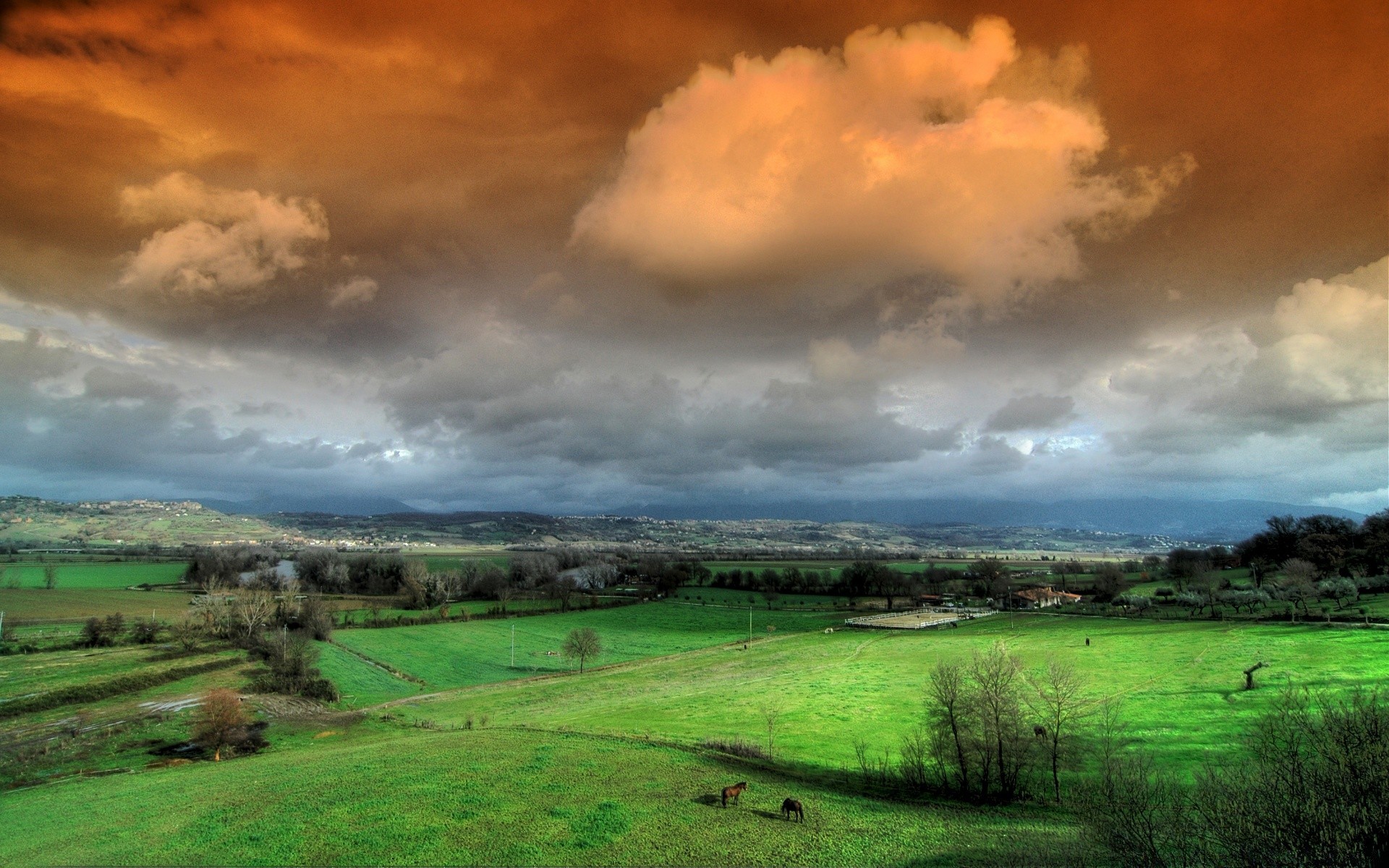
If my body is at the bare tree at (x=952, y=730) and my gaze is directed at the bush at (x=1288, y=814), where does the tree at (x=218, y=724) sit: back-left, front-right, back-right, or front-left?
back-right

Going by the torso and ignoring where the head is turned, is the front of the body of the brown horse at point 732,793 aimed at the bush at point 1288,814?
no

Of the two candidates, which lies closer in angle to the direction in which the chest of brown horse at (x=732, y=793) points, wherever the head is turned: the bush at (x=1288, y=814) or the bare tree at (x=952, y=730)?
the bare tree

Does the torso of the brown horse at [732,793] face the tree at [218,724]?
no

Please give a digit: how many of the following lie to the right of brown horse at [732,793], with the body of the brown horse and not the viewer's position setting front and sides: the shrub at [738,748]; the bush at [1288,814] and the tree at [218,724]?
1

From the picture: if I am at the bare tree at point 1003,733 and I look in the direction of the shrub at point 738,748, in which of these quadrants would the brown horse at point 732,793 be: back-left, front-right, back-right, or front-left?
front-left

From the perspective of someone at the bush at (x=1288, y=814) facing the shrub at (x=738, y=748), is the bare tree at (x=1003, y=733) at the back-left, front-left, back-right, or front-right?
front-right
